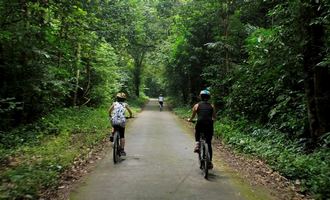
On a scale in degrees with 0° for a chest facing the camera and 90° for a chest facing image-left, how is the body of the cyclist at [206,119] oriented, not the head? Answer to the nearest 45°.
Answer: approximately 180°

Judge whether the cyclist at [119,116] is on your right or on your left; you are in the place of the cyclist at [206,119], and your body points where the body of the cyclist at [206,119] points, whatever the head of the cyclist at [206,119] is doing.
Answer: on your left

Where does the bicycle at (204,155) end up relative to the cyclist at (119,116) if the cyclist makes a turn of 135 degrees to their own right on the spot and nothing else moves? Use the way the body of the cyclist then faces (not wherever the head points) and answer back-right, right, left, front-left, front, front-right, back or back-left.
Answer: front

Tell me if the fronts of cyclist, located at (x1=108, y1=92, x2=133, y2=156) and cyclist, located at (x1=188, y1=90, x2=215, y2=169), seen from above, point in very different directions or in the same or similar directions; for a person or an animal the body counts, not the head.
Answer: same or similar directions

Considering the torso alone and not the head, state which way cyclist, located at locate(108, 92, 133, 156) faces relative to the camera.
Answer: away from the camera

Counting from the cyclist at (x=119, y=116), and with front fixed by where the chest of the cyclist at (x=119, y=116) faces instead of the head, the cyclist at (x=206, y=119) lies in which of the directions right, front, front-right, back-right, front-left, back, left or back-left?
back-right
